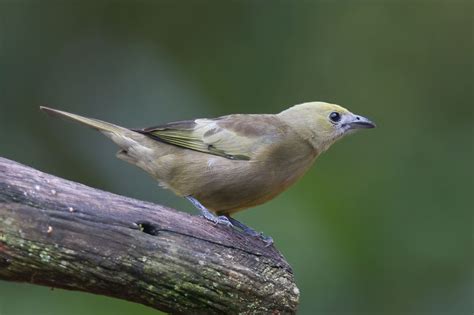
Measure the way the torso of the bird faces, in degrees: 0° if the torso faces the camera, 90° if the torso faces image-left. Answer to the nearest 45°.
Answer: approximately 270°
